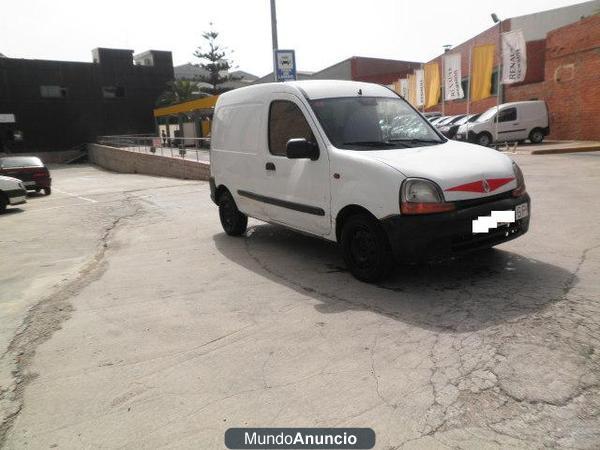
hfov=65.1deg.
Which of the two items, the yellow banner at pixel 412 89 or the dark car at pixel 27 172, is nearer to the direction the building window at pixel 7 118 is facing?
the dark car

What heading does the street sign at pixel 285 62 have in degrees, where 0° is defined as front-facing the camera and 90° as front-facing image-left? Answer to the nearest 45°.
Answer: approximately 0°

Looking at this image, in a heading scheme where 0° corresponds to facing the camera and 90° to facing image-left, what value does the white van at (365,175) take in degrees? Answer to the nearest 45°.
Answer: approximately 315°

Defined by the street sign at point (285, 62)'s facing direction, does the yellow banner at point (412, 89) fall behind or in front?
behind

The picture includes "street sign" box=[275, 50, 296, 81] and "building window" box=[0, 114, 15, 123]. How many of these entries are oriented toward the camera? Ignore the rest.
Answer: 2

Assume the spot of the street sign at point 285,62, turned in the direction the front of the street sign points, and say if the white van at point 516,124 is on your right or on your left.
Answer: on your left

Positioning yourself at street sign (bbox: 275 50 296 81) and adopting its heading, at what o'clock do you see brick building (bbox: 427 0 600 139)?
The brick building is roughly at 8 o'clock from the street sign.

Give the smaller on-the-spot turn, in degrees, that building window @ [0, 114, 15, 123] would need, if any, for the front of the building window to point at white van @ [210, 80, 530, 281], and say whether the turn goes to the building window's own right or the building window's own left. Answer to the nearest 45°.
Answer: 0° — it already faces it
